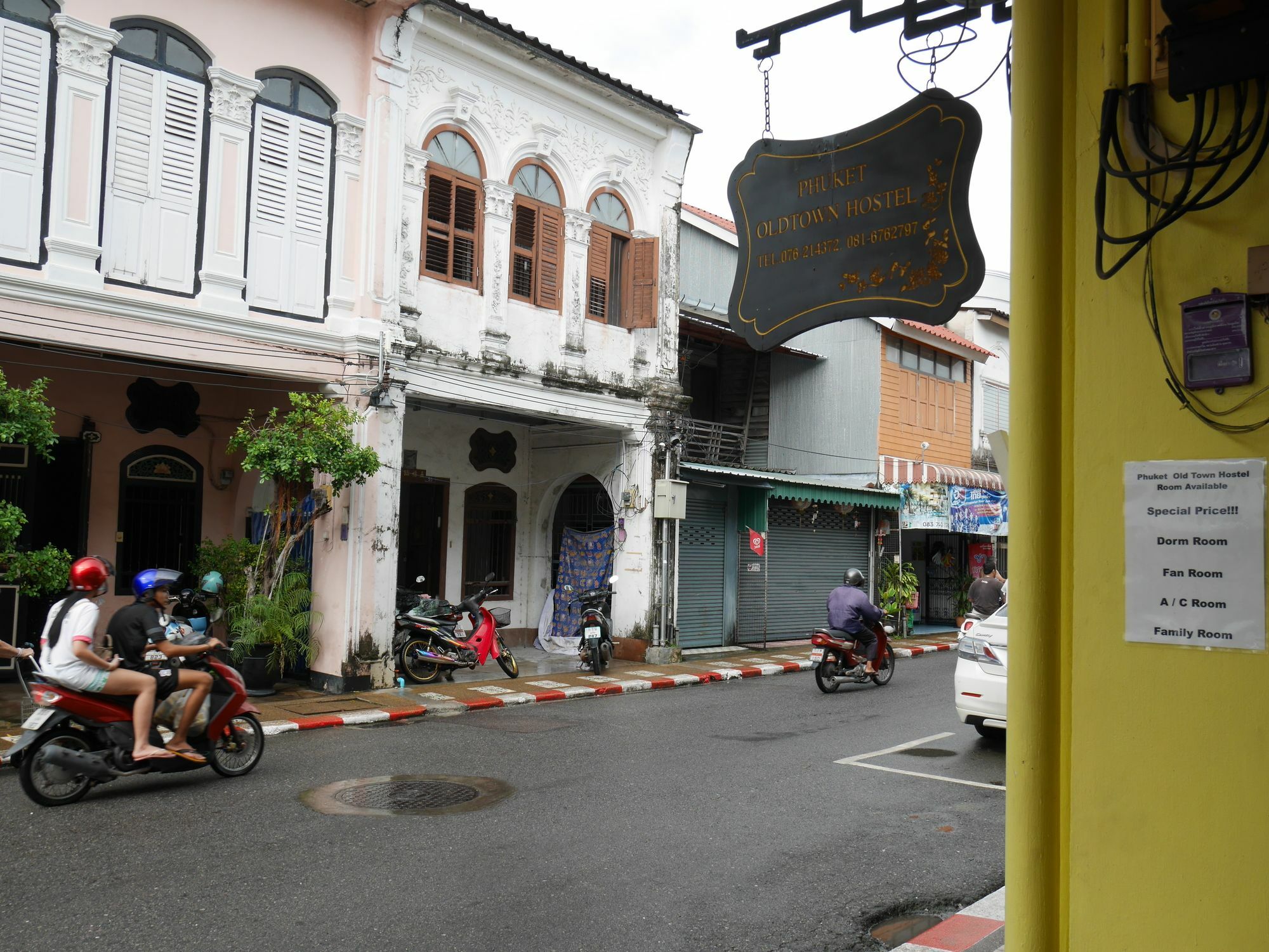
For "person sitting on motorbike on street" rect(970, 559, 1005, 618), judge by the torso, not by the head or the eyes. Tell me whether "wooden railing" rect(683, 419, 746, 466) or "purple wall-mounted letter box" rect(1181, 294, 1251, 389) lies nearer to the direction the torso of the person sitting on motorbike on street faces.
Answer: the wooden railing

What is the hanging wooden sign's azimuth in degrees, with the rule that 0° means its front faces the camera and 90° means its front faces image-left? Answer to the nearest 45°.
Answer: approximately 45°

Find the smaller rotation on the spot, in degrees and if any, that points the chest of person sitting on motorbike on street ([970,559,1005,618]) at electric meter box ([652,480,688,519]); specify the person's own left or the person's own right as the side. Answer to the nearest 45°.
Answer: approximately 135° to the person's own left

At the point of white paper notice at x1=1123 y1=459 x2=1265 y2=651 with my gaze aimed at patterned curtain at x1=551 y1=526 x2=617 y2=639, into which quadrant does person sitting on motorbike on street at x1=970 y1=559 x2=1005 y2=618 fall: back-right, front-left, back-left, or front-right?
front-right

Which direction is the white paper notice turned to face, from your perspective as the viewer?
facing the viewer

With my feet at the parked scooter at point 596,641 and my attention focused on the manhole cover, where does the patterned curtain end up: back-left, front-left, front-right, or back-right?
back-right

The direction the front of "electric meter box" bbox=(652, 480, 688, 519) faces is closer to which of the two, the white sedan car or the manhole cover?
the white sedan car

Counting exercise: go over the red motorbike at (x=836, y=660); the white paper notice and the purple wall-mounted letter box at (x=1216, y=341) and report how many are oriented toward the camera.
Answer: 2

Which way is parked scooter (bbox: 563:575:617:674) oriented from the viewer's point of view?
away from the camera

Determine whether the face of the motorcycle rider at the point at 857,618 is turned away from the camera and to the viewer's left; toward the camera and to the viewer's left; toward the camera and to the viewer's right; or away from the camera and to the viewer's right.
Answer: away from the camera and to the viewer's right

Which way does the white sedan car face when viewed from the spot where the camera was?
facing away from the viewer and to the right of the viewer

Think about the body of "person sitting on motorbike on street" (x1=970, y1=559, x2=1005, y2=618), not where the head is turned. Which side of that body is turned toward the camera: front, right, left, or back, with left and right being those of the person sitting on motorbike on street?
back
